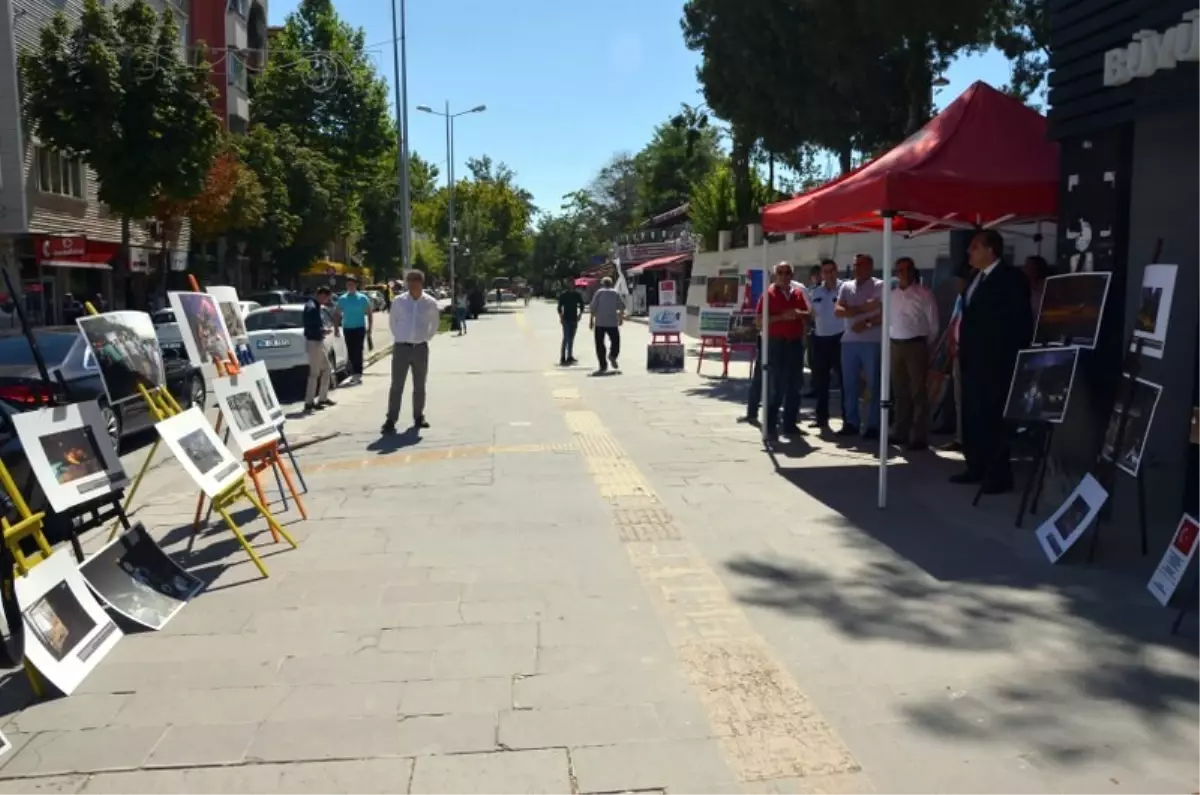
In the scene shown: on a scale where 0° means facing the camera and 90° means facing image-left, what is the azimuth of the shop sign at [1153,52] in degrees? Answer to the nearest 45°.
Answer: approximately 45°

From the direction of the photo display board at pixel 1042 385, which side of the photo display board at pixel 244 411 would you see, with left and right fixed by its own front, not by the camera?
front

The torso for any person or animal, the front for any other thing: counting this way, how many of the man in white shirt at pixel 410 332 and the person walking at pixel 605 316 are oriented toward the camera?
1

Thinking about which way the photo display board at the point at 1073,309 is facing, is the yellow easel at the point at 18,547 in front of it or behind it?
in front

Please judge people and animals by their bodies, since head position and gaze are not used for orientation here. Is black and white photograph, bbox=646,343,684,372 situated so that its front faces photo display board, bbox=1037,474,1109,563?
yes

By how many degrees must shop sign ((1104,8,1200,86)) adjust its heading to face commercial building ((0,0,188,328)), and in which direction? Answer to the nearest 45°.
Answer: approximately 90° to its right

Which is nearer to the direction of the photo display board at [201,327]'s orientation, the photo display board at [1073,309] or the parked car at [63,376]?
the photo display board

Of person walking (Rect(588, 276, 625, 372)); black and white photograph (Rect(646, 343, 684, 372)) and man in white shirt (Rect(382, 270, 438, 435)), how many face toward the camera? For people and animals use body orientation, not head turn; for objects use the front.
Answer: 2

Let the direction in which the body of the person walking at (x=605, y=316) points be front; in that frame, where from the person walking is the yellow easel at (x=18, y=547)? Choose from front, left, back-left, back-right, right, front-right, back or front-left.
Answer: back

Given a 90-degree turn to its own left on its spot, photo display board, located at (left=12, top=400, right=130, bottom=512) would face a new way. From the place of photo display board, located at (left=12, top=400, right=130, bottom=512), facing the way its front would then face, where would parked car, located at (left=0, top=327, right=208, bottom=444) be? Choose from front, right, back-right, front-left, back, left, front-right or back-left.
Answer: front-left

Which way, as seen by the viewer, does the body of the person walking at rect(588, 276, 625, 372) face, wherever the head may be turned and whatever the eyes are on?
away from the camera

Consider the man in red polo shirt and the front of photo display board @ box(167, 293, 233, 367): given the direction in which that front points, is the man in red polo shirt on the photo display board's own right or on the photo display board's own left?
on the photo display board's own left

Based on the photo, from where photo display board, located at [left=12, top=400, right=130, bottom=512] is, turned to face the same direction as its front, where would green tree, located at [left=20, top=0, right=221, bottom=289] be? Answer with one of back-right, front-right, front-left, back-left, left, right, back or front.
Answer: back-left

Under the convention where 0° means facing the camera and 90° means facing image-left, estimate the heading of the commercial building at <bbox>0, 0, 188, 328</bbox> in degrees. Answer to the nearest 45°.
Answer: approximately 315°

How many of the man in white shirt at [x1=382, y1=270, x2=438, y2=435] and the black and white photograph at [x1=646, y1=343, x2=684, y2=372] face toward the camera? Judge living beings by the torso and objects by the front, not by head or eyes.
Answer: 2

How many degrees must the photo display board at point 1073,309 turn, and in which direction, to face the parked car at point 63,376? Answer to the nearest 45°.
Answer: approximately 45° to its right
